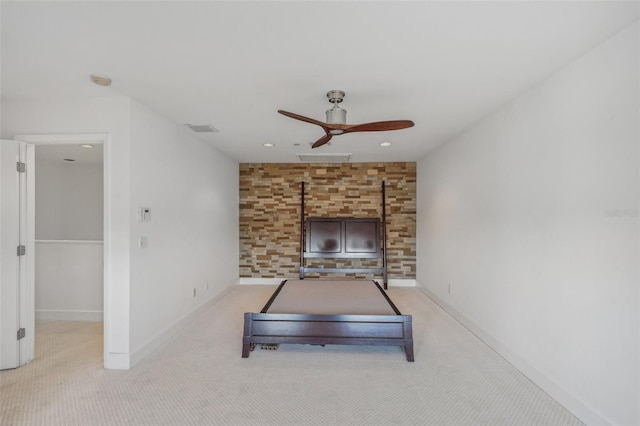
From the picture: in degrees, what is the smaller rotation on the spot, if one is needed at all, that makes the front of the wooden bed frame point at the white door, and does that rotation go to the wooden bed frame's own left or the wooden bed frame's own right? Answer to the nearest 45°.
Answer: approximately 90° to the wooden bed frame's own right

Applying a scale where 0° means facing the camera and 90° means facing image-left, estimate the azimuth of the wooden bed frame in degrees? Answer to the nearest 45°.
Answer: approximately 0°
